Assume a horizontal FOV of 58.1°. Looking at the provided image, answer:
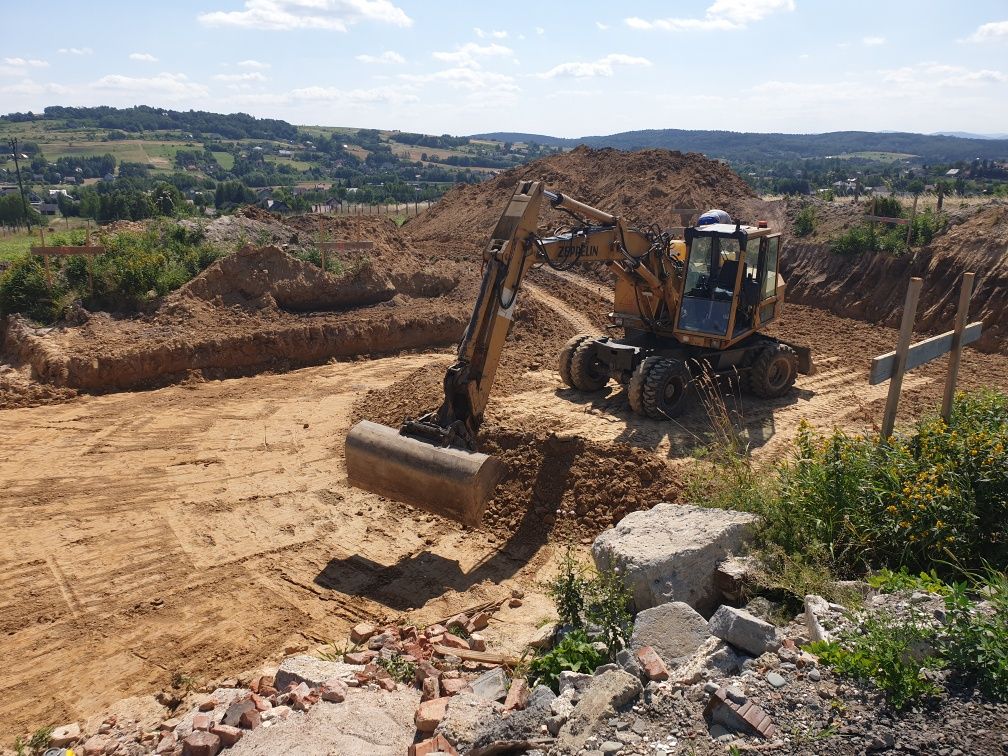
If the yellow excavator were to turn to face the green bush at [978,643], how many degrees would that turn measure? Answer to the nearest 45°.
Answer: approximately 45° to its left

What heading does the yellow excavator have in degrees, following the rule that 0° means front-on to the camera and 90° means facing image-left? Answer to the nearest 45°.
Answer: approximately 45°

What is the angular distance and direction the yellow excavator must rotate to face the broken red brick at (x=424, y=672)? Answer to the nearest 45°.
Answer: approximately 45° to its left

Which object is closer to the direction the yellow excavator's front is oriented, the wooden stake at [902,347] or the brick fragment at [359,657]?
the brick fragment

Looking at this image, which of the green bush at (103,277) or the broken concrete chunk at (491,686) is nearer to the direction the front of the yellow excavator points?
the broken concrete chunk

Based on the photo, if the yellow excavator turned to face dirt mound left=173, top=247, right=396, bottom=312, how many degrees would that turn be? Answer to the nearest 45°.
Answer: approximately 90° to its right

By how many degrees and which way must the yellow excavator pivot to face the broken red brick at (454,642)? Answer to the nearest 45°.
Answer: approximately 45° to its left

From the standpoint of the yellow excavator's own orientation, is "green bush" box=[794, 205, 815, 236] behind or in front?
behind

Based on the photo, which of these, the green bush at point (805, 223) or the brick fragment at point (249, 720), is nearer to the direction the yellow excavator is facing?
the brick fragment

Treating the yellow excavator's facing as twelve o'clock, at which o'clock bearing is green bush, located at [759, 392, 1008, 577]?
The green bush is roughly at 10 o'clock from the yellow excavator.

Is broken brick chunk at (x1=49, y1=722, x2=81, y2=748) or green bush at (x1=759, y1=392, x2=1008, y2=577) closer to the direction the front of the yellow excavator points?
the broken brick chunk
